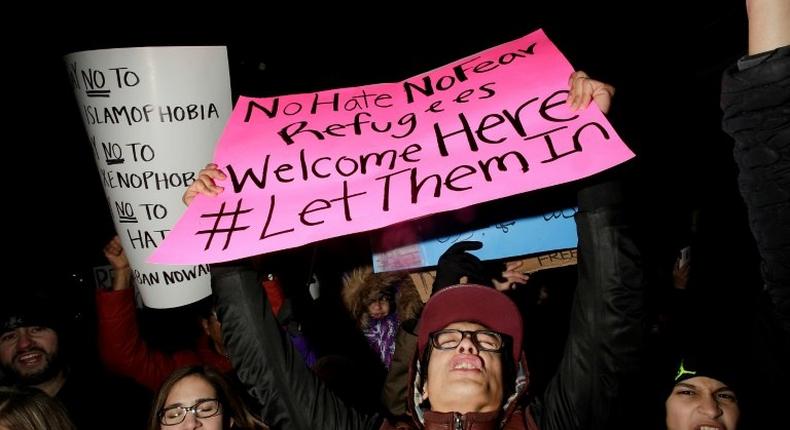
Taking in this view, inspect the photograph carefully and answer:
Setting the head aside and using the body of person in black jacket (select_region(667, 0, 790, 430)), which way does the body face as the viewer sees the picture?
toward the camera

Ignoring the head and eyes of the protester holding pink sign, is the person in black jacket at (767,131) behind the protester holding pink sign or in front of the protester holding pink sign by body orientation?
in front

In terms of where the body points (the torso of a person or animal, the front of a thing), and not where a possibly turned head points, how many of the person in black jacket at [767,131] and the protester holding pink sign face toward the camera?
2

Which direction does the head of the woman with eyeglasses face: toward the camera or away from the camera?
toward the camera

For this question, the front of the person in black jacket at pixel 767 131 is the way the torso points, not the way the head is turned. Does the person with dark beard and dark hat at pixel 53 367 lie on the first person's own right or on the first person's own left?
on the first person's own right

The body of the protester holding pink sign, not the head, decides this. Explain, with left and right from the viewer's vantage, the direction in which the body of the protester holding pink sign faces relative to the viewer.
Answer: facing the viewer

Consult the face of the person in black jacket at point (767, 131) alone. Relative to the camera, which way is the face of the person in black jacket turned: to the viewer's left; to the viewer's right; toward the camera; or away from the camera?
toward the camera

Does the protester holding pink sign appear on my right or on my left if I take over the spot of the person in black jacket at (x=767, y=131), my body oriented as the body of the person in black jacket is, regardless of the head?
on my right

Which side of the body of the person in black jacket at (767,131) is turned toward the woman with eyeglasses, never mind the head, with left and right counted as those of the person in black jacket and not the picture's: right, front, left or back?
right

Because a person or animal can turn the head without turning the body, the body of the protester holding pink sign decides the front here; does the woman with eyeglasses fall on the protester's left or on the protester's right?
on the protester's right
